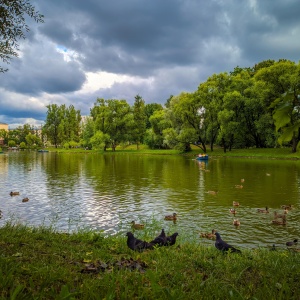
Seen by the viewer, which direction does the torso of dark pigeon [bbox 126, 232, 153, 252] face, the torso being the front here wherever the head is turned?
to the viewer's left

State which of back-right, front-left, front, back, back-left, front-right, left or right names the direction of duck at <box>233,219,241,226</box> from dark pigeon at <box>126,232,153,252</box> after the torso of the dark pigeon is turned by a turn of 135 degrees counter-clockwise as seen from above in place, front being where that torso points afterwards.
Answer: left
